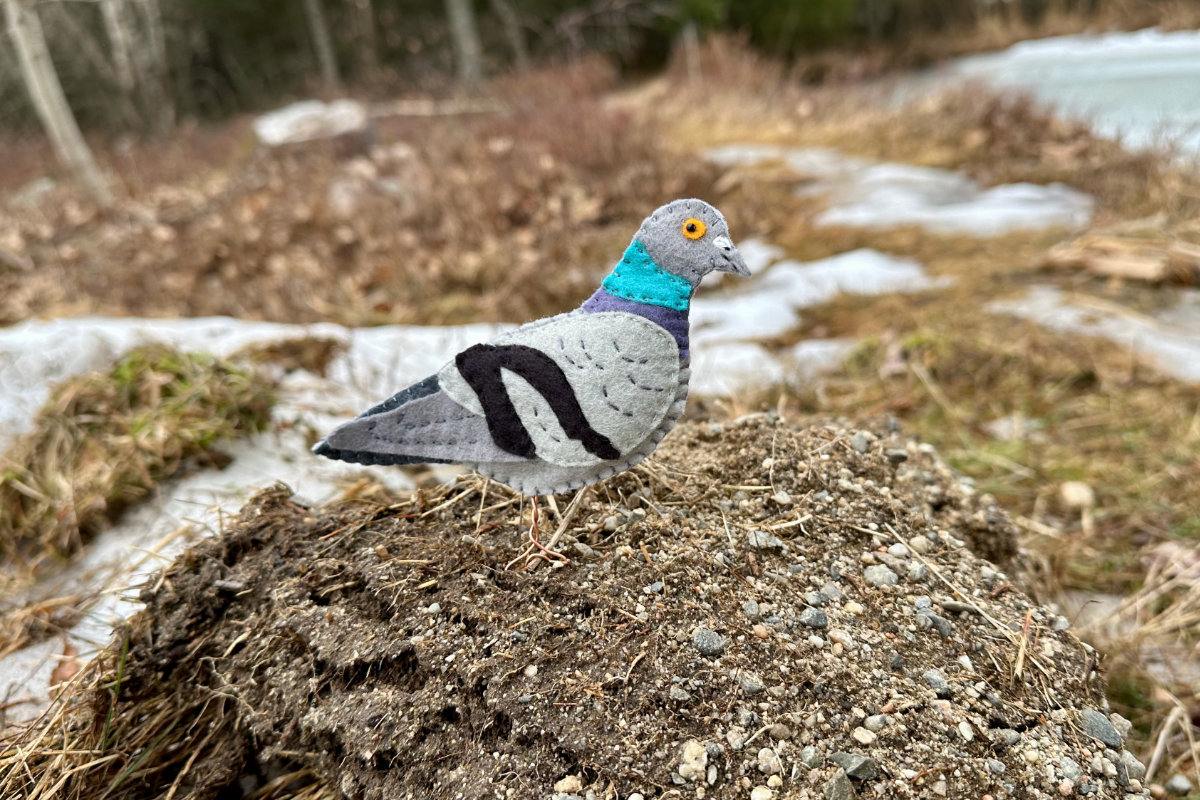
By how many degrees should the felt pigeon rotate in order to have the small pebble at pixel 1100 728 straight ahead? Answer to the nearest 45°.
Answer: approximately 45° to its right

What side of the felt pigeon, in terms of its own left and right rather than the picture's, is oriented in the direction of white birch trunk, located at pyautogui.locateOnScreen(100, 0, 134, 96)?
left

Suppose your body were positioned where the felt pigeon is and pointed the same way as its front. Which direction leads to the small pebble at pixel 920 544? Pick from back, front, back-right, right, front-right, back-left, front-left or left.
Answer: front

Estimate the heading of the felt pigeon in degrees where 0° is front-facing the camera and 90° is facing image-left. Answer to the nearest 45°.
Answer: approximately 270°

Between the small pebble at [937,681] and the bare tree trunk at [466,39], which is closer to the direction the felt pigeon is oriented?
the small pebble

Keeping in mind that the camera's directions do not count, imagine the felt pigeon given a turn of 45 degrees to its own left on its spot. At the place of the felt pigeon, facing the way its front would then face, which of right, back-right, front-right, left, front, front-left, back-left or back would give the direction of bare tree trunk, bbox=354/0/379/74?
front-left
